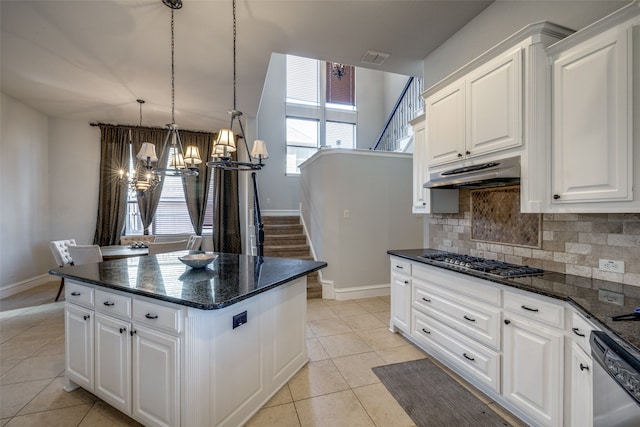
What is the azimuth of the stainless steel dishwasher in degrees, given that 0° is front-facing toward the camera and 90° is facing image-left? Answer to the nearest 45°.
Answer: approximately 45°

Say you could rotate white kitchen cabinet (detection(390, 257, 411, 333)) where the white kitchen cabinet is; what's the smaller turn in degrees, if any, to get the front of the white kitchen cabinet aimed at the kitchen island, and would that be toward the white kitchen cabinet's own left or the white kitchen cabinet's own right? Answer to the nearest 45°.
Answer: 0° — it already faces it

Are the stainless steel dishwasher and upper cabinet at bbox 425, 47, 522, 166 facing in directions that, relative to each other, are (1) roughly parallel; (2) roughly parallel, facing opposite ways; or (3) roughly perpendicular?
roughly parallel

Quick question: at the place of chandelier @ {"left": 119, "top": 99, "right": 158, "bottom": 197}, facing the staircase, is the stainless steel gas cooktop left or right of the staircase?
right

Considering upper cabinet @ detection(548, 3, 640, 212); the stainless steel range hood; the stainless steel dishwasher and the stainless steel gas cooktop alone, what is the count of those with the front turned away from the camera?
0

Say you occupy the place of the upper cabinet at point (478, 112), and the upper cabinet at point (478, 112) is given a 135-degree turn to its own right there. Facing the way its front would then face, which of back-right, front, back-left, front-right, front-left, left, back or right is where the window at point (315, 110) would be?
front-left

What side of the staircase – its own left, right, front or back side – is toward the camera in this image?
front

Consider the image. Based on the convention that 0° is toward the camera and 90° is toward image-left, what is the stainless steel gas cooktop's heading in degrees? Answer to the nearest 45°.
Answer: approximately 45°

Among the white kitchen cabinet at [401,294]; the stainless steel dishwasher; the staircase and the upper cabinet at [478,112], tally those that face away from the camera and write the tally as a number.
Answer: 0

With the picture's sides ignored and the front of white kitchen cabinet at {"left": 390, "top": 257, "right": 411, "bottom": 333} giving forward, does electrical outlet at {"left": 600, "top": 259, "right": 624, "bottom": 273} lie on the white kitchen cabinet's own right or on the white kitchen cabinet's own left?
on the white kitchen cabinet's own left

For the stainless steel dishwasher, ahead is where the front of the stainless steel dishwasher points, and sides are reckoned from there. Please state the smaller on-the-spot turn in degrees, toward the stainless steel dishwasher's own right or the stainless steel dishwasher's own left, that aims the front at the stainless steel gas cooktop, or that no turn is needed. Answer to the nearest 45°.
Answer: approximately 90° to the stainless steel dishwasher's own right

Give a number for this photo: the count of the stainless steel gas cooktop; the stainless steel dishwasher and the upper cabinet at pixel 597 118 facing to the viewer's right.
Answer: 0

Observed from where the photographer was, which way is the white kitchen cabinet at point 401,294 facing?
facing the viewer and to the left of the viewer
